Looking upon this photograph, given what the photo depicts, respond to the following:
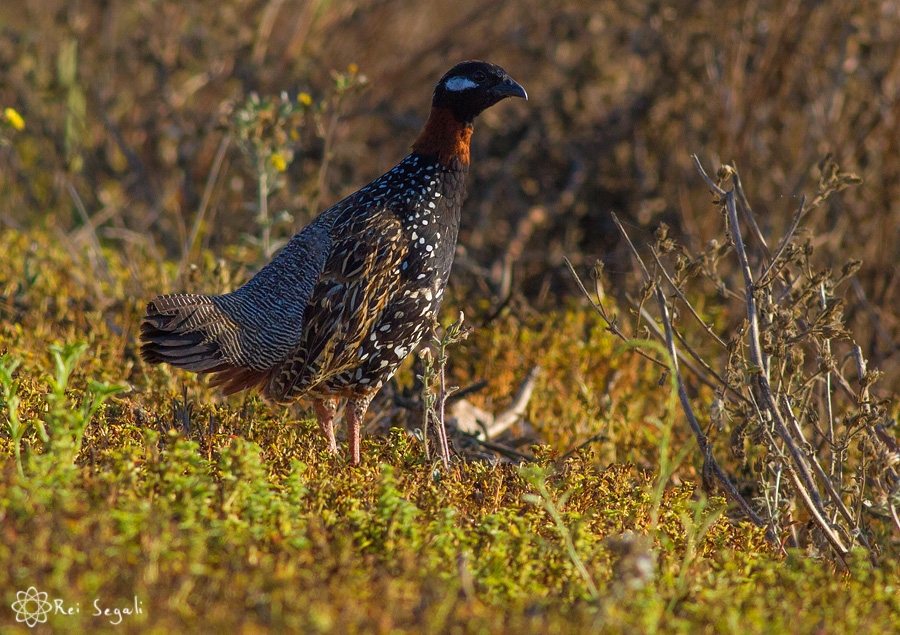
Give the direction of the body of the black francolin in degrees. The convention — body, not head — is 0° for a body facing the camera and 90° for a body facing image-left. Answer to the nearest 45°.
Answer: approximately 270°

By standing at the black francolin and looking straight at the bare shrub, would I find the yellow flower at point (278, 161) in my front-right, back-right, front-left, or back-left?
back-left

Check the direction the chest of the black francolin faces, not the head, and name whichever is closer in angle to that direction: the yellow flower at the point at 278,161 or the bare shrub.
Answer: the bare shrub

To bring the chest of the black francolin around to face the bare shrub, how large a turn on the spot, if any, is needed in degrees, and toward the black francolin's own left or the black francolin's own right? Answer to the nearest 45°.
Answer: approximately 45° to the black francolin's own right

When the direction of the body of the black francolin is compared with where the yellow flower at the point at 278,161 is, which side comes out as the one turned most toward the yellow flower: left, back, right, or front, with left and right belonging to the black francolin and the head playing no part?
left
